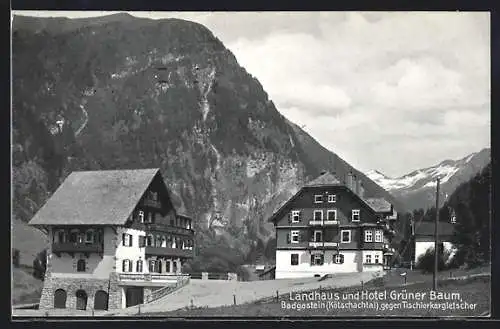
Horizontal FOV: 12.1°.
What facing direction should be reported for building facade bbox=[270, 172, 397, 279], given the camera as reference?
facing the viewer

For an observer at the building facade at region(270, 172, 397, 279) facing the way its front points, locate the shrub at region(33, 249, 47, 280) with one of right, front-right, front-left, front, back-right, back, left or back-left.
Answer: right

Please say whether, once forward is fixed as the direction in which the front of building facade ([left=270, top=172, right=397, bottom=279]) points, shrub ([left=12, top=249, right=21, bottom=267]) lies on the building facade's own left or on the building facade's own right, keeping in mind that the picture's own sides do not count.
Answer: on the building facade's own right

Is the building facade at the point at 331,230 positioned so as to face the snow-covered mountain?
no
